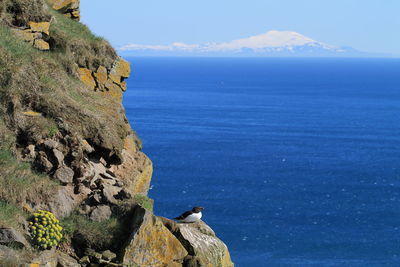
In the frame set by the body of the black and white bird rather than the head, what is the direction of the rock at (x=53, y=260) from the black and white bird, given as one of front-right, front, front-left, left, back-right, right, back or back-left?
back-right

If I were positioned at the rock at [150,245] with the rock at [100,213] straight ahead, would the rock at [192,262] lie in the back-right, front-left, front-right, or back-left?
back-right

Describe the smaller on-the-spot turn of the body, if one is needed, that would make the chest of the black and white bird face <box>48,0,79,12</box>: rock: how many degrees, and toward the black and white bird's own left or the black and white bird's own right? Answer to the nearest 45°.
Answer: approximately 135° to the black and white bird's own left

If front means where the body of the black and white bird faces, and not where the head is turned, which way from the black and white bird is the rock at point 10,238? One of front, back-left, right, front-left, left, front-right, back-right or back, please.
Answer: back-right

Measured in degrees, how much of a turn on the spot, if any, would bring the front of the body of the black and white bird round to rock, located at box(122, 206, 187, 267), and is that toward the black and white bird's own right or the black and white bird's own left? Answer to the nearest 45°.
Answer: approximately 135° to the black and white bird's own right

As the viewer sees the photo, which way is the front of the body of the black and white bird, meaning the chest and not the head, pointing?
to the viewer's right

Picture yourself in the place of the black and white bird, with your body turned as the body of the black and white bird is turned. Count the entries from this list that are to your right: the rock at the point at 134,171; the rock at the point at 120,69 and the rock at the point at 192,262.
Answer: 1
